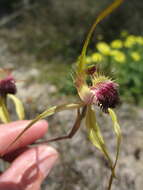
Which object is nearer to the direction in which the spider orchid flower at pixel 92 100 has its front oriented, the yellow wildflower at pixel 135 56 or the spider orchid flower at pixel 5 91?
the yellow wildflower

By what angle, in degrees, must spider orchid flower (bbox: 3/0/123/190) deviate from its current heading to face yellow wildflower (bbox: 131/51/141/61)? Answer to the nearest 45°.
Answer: approximately 90° to its left

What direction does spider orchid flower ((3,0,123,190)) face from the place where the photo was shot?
facing to the right of the viewer

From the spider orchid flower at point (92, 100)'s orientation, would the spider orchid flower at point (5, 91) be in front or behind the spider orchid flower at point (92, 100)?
behind
